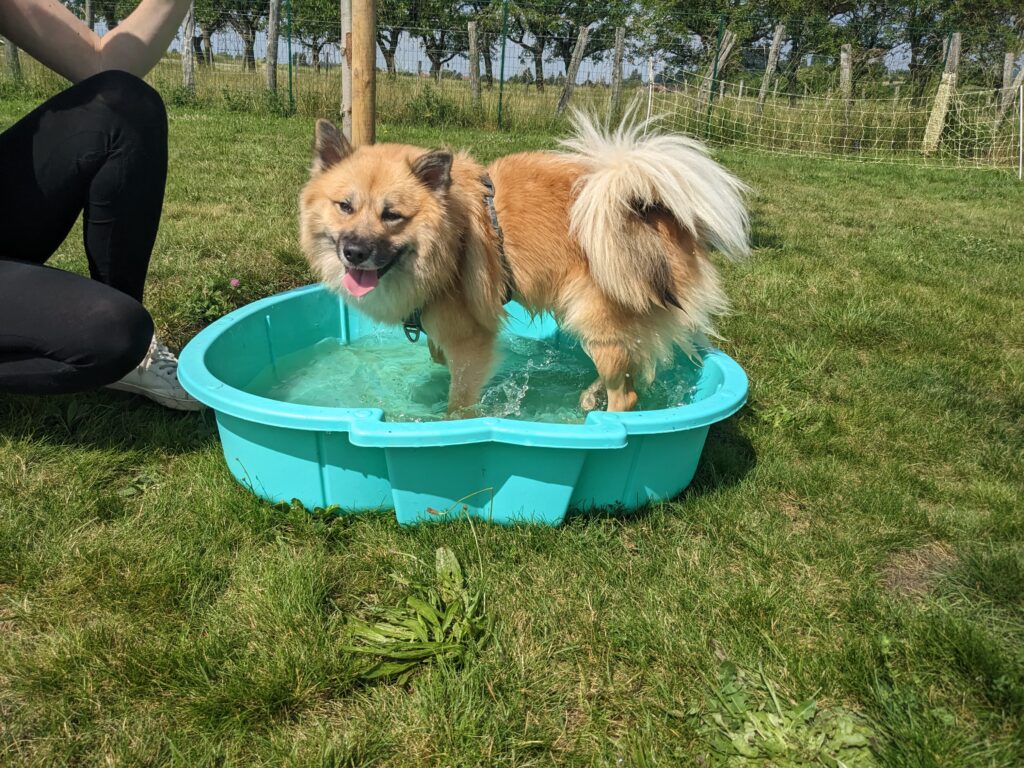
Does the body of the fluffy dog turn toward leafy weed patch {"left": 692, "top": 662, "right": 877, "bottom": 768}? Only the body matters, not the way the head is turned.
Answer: no

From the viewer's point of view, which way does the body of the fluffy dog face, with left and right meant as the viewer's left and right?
facing to the left of the viewer

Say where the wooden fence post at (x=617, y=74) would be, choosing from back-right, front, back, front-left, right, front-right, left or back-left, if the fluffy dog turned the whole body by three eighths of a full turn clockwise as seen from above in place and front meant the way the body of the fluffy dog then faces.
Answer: front-left

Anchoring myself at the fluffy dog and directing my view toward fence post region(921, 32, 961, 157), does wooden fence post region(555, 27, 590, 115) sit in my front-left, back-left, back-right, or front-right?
front-left

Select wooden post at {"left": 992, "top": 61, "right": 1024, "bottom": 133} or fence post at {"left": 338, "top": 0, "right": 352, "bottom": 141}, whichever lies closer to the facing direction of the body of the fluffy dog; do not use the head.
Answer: the fence post

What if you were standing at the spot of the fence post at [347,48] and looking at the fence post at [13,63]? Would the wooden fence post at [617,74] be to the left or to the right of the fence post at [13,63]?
right

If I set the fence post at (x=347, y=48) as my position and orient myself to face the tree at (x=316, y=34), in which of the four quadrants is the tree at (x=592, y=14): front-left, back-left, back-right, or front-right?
front-right

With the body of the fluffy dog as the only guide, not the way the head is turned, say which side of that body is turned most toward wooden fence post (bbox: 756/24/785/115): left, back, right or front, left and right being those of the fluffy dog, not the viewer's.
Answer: right

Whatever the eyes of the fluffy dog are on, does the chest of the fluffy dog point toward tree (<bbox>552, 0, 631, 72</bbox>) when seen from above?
no

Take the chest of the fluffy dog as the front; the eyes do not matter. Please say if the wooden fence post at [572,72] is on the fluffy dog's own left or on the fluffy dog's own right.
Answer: on the fluffy dog's own right

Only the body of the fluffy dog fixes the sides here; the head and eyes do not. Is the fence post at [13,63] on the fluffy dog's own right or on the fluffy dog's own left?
on the fluffy dog's own right

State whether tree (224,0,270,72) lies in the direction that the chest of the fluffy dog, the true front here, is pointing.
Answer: no

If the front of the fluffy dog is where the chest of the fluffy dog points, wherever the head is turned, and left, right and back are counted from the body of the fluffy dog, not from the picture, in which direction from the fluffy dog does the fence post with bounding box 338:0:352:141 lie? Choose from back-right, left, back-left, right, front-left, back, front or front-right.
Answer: front-right

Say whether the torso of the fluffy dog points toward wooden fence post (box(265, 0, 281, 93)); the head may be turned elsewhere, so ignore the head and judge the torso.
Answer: no

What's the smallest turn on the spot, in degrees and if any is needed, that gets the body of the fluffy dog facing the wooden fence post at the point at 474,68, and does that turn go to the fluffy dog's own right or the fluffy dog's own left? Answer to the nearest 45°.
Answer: approximately 90° to the fluffy dog's own right
